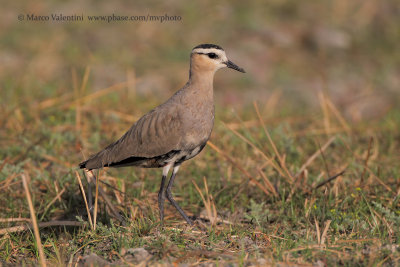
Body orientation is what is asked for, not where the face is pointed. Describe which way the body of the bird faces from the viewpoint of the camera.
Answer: to the viewer's right
